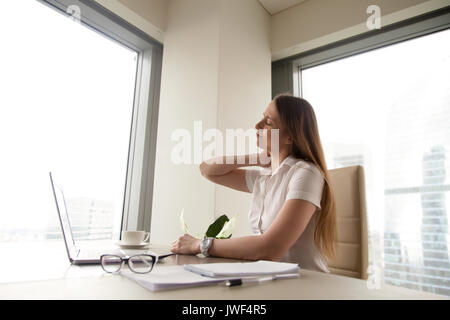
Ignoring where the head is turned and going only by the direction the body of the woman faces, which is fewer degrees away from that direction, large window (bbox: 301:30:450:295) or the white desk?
the white desk

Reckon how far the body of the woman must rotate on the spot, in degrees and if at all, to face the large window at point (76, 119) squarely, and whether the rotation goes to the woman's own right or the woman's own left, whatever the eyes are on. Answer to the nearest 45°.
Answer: approximately 45° to the woman's own right

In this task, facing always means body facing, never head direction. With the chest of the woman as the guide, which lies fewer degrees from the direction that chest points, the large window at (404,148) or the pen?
the pen

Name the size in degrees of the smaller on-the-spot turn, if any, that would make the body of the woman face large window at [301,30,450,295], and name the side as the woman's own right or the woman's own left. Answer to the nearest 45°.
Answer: approximately 135° to the woman's own right

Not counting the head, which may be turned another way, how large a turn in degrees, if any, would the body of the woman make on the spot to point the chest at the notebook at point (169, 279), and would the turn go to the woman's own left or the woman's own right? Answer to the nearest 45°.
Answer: approximately 45° to the woman's own left

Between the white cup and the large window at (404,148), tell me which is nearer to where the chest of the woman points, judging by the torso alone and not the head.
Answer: the white cup

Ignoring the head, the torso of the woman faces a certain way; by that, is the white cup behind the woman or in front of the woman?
in front

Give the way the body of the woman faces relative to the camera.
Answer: to the viewer's left

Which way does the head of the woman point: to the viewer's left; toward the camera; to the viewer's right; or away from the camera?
to the viewer's left
